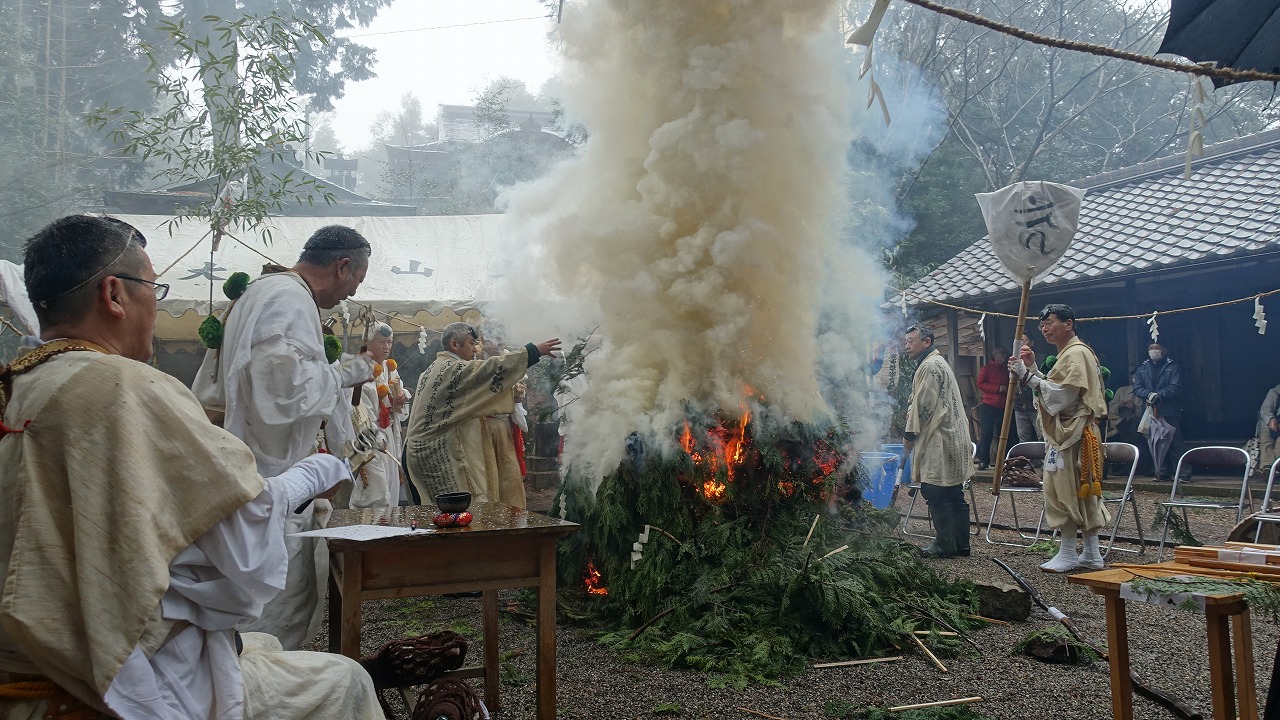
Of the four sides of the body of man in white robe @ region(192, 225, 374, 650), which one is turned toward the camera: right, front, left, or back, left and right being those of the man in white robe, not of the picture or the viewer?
right

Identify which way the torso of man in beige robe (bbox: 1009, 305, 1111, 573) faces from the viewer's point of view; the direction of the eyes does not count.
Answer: to the viewer's left

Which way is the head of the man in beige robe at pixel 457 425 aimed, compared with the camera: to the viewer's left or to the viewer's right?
to the viewer's right

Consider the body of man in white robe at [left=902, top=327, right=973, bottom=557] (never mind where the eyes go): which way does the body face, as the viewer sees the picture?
to the viewer's left

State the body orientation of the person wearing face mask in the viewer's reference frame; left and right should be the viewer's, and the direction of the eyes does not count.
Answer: facing the viewer and to the left of the viewer

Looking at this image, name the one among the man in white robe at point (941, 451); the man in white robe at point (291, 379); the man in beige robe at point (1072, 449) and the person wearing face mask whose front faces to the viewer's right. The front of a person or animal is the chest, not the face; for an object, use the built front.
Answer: the man in white robe at point (291, 379)

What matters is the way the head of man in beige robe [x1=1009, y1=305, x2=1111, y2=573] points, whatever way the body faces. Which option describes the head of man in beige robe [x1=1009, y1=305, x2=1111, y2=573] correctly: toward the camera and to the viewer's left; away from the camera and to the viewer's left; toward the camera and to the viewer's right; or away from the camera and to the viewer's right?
toward the camera and to the viewer's left

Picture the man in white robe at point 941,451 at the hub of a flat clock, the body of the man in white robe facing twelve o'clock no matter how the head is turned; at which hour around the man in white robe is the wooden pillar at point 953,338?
The wooden pillar is roughly at 3 o'clock from the man in white robe.

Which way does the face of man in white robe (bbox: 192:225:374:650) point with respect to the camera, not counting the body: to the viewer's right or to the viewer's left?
to the viewer's right

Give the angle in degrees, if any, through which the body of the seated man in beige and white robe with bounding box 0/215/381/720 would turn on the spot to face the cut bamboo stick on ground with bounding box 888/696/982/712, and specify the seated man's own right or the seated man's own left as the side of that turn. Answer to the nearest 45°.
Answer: approximately 45° to the seated man's own right

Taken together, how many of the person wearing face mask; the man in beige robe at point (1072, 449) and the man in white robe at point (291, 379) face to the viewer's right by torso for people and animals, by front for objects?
1

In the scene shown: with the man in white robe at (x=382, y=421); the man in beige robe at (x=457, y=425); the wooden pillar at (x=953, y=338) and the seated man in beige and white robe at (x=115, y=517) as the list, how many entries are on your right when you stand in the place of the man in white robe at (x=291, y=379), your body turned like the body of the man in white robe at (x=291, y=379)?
1

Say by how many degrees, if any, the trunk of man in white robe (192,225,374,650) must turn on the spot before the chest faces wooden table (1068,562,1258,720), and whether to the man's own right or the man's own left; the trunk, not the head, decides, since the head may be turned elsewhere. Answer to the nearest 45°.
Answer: approximately 45° to the man's own right
